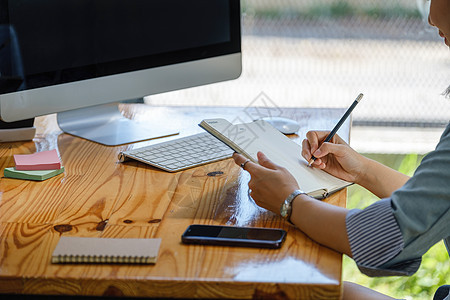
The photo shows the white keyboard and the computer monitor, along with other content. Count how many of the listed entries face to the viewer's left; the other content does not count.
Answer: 0

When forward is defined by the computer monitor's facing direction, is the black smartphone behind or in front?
in front

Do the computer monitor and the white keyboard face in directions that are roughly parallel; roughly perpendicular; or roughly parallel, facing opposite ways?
roughly parallel

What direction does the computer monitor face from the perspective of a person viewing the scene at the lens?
facing the viewer and to the right of the viewer

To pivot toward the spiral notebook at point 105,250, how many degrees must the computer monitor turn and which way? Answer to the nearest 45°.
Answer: approximately 45° to its right
